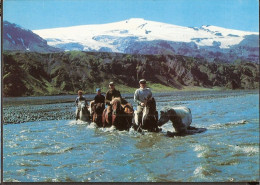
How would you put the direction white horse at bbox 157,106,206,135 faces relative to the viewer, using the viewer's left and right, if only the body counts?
facing the viewer and to the left of the viewer

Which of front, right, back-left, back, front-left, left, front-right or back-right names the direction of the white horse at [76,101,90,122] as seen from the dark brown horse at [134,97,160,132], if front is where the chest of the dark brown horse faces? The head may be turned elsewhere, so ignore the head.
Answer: back-right

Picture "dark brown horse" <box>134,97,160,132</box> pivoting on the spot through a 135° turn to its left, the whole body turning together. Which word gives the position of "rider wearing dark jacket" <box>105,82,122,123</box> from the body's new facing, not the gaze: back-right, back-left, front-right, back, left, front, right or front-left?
left

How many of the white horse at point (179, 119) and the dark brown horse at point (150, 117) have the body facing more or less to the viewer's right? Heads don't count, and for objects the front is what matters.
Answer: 0

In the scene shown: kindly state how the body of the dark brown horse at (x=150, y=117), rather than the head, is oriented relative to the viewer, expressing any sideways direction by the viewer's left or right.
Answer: facing the viewer

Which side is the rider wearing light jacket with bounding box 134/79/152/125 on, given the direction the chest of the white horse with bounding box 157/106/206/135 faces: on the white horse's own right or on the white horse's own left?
on the white horse's own right

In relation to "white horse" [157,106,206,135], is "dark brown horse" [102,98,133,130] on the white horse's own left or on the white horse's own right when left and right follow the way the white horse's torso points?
on the white horse's own right

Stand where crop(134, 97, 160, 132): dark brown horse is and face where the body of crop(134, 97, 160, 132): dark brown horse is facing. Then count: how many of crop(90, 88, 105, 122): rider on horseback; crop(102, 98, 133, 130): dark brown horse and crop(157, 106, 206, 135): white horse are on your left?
1

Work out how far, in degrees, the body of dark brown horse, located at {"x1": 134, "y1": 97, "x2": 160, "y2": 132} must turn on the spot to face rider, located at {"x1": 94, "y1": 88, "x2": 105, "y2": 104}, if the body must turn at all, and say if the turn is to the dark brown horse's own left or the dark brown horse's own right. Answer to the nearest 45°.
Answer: approximately 135° to the dark brown horse's own right
